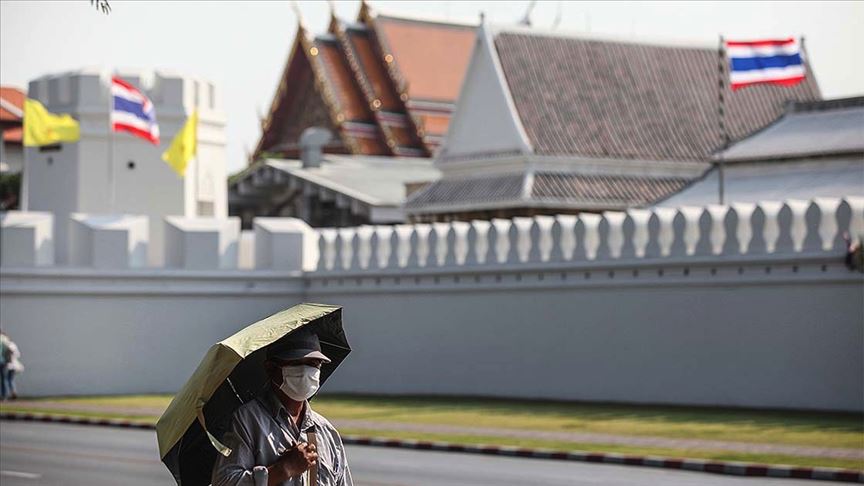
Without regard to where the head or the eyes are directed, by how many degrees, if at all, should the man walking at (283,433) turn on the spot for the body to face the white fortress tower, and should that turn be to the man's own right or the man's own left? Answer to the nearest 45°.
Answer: approximately 135° to the man's own left

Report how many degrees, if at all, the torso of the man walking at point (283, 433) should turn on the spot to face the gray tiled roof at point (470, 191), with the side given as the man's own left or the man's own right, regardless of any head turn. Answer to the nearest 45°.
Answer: approximately 135° to the man's own left

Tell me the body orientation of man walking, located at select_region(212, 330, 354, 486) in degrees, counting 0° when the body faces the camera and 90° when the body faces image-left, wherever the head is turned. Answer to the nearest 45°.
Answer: approximately 315°

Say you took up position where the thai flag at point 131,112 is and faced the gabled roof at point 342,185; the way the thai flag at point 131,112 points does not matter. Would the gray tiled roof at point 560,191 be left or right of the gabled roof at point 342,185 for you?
right

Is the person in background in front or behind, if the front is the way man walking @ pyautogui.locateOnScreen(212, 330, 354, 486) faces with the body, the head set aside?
behind

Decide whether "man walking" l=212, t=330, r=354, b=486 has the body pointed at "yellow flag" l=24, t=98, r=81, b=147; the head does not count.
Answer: no

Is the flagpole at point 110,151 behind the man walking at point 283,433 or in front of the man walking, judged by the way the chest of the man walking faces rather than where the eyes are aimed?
behind

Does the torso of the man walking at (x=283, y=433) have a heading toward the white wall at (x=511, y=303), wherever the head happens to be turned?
no

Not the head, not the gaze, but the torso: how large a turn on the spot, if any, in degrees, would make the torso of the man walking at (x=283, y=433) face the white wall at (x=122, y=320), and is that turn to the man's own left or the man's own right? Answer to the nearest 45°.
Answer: approximately 135° to the man's own left

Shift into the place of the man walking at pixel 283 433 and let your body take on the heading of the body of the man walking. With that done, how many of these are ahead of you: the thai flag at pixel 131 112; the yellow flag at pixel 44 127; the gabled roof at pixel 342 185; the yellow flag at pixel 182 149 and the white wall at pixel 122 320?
0

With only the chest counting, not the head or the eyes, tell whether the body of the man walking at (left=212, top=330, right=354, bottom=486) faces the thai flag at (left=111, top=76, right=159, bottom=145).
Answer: no

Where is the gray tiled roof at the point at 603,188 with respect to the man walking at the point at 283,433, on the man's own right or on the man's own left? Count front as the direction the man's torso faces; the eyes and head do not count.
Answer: on the man's own left
